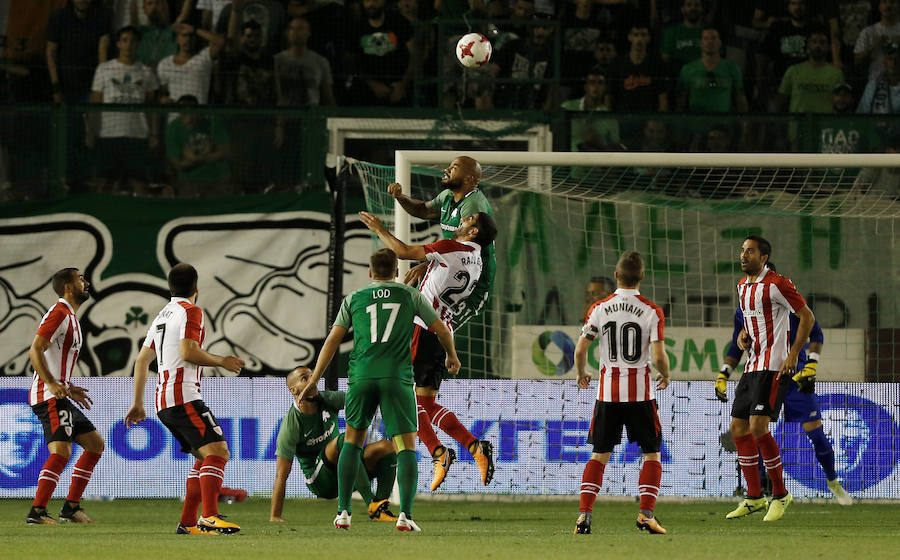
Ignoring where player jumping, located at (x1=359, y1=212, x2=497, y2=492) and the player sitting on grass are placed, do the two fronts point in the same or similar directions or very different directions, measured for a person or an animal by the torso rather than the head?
very different directions

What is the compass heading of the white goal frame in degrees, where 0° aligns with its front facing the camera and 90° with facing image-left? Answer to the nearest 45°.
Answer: approximately 0°

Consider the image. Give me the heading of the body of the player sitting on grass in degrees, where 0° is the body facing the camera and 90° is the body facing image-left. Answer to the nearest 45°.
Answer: approximately 315°

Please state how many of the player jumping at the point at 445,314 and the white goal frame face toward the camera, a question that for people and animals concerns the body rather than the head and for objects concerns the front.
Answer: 1

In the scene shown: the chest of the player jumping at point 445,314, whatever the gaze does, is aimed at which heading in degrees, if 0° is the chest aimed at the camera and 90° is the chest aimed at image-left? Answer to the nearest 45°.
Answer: approximately 135°
